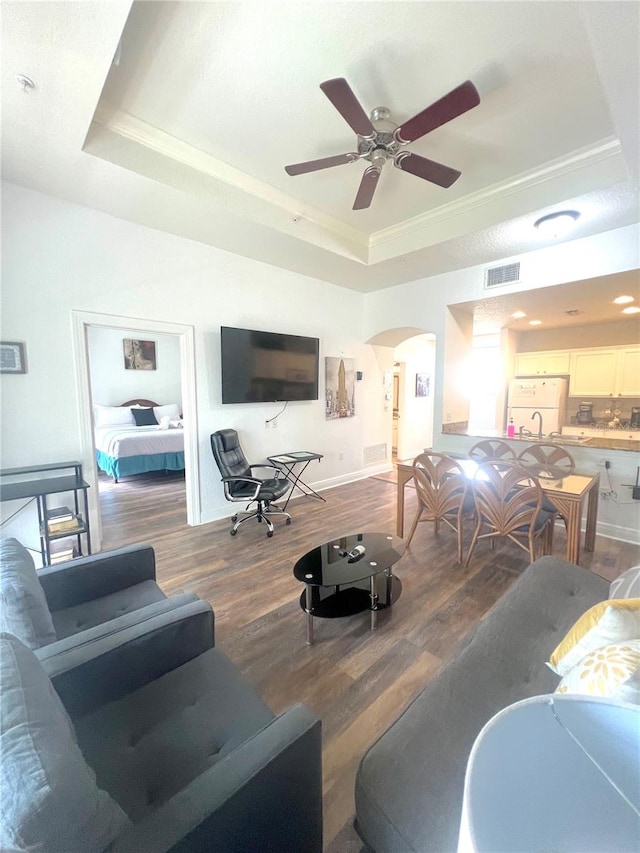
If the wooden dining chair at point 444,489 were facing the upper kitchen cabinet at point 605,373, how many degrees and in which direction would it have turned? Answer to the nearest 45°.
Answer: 0° — it already faces it

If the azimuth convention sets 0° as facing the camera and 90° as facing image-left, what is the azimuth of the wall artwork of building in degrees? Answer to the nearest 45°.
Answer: approximately 315°

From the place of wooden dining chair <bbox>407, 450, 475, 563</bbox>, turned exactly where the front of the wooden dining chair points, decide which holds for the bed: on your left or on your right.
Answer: on your left

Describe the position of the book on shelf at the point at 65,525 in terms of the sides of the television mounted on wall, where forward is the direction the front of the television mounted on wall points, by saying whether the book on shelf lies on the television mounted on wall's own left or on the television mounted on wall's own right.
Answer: on the television mounted on wall's own right

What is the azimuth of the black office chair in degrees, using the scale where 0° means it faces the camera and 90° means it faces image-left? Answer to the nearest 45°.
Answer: approximately 315°

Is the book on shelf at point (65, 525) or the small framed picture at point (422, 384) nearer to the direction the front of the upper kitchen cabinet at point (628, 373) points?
the book on shelf
